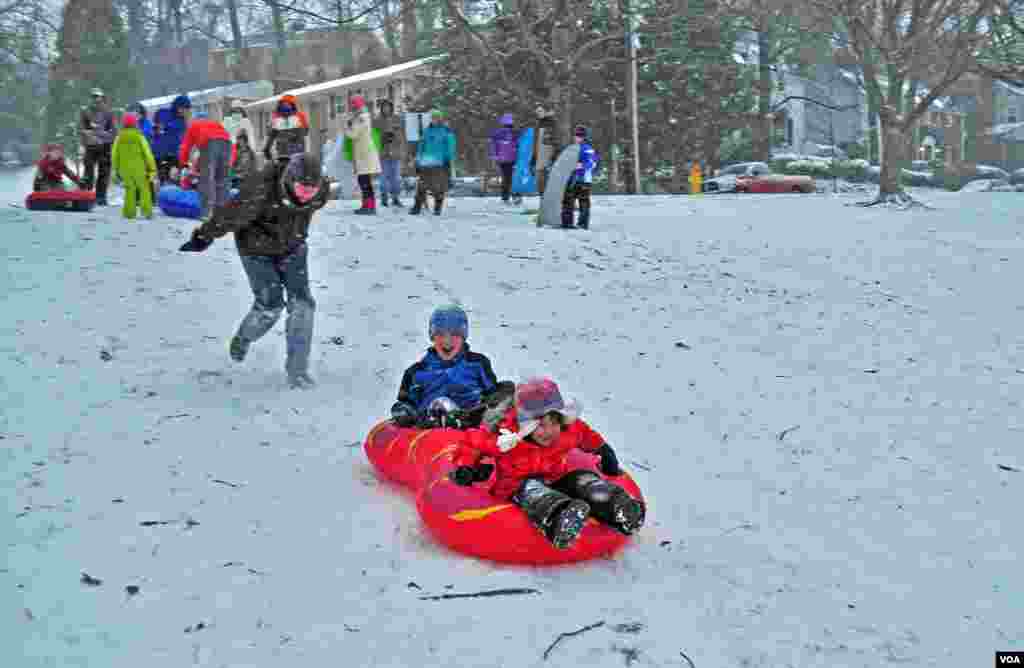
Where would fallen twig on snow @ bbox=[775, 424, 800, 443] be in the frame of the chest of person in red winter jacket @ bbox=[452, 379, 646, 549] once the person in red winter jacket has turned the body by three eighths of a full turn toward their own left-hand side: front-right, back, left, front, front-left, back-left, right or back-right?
front-right

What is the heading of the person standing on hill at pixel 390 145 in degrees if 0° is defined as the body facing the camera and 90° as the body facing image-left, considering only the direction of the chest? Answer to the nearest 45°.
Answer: approximately 0°

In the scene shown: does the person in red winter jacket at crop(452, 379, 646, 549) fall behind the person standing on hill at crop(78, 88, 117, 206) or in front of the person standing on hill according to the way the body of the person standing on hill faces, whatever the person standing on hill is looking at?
in front

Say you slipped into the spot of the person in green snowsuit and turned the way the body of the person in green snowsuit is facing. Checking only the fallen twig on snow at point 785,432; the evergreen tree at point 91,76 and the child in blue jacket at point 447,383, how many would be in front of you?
1

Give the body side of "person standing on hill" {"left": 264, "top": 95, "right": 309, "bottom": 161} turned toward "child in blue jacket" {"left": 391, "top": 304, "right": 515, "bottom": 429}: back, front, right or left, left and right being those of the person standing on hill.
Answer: front

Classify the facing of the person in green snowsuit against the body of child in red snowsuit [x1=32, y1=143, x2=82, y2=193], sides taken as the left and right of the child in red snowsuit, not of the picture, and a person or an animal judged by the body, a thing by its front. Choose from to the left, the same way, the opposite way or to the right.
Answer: the opposite way

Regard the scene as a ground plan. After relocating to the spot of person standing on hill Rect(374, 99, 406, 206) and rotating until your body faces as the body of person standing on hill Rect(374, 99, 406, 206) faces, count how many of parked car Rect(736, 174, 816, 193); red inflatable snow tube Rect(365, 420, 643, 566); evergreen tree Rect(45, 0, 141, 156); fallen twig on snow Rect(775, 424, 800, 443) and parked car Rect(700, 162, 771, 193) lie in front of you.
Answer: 2

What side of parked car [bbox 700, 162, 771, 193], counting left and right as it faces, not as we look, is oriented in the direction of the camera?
left

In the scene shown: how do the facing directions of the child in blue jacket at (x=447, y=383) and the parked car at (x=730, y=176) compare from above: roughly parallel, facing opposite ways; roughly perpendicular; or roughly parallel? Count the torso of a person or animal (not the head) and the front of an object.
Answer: roughly perpendicular

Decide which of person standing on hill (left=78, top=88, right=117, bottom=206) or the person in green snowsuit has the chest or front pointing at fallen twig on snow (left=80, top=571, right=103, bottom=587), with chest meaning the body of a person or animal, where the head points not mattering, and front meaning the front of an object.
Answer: the person standing on hill

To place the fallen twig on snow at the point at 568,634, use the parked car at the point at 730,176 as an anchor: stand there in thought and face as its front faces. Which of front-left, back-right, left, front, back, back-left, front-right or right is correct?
left

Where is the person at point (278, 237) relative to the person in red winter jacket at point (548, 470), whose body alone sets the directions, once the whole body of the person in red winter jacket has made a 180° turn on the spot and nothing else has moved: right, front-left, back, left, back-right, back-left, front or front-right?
front

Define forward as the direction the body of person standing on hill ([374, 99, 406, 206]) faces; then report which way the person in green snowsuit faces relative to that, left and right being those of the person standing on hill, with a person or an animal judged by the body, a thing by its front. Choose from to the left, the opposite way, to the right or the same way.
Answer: the opposite way
